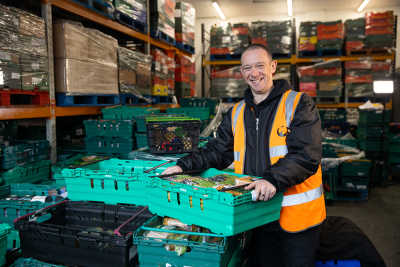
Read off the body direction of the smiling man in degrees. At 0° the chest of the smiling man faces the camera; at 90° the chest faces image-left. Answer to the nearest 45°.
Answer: approximately 45°

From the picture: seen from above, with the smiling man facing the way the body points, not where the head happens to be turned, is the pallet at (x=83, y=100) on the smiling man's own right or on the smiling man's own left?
on the smiling man's own right

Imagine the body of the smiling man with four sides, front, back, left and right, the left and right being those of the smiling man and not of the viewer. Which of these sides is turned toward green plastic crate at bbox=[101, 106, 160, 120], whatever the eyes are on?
right

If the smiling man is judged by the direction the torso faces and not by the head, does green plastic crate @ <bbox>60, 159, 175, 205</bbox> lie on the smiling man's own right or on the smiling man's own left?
on the smiling man's own right

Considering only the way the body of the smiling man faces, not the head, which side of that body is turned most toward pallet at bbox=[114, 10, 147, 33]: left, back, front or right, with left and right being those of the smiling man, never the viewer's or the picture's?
right

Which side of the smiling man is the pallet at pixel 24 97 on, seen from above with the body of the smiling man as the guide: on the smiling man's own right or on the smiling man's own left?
on the smiling man's own right
